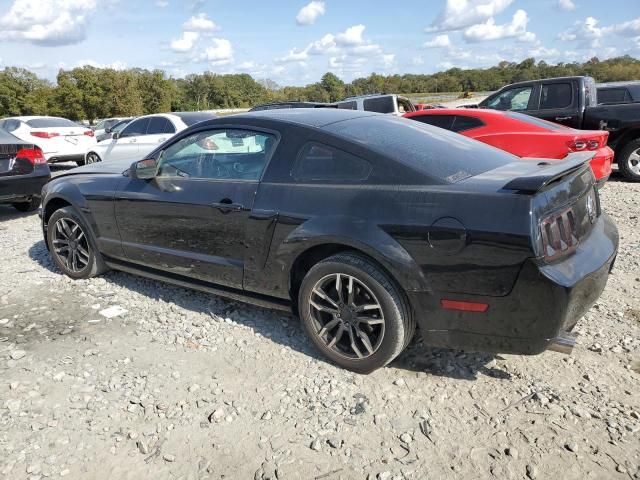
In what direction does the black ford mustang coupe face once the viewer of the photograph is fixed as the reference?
facing away from the viewer and to the left of the viewer

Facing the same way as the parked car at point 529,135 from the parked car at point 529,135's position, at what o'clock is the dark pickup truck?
The dark pickup truck is roughly at 2 o'clock from the parked car.

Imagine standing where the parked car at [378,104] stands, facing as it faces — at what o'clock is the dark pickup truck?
The dark pickup truck is roughly at 6 o'clock from the parked car.

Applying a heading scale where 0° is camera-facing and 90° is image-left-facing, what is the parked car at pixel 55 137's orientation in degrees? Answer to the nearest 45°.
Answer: approximately 135°

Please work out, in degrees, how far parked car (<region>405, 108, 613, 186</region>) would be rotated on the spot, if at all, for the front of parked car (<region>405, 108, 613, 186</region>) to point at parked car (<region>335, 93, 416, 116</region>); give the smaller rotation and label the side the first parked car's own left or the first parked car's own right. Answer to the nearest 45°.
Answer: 0° — it already faces it

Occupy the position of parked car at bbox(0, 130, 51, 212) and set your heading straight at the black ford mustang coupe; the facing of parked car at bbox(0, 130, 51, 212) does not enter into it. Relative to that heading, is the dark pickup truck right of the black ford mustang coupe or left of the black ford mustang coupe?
left

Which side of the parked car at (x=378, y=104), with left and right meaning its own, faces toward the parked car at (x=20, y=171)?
left

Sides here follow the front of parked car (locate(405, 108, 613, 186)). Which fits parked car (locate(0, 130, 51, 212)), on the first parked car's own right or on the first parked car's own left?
on the first parked car's own left

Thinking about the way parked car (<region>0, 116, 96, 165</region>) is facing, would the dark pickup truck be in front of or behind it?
behind

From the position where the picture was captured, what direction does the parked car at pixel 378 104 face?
facing away from the viewer and to the left of the viewer

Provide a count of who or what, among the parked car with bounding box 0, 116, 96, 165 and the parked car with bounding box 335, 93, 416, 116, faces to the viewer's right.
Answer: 0

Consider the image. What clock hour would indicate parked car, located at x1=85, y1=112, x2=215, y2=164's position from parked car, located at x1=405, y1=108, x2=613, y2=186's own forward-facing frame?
parked car, located at x1=85, y1=112, x2=215, y2=164 is roughly at 11 o'clock from parked car, located at x1=405, y1=108, x2=613, y2=186.

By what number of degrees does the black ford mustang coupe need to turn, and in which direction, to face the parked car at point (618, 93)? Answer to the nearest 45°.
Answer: approximately 90° to its right
